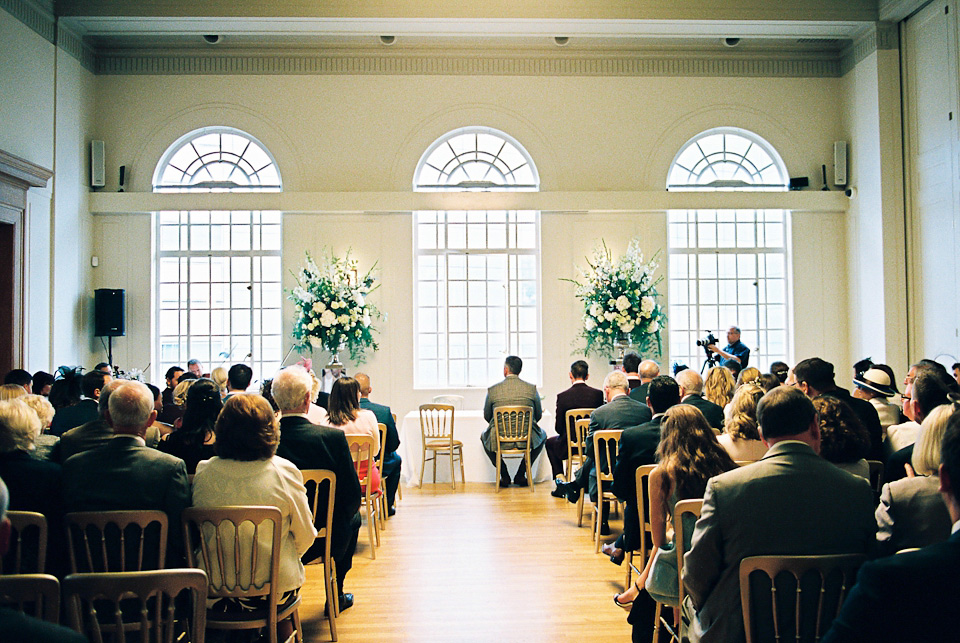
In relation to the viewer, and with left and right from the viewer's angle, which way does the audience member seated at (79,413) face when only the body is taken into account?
facing away from the viewer and to the right of the viewer

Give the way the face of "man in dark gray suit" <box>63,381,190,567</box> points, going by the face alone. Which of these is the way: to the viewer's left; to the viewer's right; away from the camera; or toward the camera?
away from the camera

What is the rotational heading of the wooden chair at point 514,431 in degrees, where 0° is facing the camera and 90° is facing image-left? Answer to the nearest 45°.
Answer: approximately 180°

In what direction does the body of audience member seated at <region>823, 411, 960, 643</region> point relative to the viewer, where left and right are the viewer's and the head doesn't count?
facing away from the viewer

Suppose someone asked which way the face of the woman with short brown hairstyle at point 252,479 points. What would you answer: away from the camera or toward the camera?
away from the camera

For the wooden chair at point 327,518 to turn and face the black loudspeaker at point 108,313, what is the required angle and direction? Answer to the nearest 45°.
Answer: approximately 45° to its left

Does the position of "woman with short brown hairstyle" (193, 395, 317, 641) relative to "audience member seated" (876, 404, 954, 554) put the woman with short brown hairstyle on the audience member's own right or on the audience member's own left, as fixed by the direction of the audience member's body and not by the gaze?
on the audience member's own left

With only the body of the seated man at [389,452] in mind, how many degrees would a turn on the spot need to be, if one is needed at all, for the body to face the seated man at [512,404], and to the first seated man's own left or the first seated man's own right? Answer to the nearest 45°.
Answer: approximately 45° to the first seated man's own right

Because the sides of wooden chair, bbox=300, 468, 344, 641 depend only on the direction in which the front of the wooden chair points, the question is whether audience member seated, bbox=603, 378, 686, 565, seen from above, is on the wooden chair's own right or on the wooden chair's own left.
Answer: on the wooden chair's own right

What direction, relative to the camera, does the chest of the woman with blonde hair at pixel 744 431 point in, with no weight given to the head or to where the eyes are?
away from the camera

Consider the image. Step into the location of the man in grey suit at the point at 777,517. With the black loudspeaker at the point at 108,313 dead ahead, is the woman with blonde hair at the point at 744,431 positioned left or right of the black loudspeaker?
right

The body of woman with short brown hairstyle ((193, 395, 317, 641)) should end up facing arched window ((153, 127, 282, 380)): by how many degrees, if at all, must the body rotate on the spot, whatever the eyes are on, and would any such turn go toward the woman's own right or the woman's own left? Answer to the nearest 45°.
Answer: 0° — they already face it
